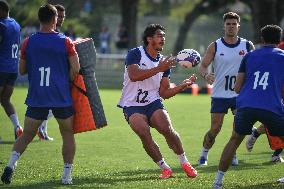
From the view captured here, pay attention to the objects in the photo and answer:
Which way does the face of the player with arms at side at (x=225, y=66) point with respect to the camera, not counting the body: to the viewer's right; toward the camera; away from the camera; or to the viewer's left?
toward the camera

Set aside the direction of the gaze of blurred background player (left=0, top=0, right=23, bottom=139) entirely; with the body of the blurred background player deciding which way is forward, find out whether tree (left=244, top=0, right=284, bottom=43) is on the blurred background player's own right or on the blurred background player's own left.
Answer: on the blurred background player's own right

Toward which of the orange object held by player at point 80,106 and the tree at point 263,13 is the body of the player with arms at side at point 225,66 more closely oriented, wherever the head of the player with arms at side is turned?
the orange object held by player

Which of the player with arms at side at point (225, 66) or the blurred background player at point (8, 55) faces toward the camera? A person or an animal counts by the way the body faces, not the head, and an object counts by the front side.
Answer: the player with arms at side

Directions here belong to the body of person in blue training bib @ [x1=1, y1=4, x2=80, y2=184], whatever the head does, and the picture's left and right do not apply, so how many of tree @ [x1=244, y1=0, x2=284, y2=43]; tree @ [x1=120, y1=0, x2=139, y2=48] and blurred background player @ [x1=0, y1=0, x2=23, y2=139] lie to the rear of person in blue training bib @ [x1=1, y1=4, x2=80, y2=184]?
0

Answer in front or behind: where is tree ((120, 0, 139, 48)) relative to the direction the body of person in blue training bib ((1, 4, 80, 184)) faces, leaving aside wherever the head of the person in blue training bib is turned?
in front

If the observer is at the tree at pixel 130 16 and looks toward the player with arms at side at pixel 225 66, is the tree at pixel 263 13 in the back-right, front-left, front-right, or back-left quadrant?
front-left

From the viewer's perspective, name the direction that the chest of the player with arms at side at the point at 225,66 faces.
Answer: toward the camera

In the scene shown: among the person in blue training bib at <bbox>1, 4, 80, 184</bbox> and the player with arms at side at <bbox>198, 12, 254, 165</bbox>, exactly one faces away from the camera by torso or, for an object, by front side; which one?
the person in blue training bib at <bbox>1, 4, 80, 184</bbox>

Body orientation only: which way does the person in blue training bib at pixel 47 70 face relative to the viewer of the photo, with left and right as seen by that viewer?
facing away from the viewer

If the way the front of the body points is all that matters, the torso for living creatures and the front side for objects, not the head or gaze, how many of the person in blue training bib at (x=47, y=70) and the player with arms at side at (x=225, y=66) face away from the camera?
1

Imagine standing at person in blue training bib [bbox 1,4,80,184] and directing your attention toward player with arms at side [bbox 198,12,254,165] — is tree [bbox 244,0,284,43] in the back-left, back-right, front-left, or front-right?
front-left

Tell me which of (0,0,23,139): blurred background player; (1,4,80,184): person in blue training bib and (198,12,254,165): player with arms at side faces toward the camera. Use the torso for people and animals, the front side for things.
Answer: (198,12,254,165): player with arms at side

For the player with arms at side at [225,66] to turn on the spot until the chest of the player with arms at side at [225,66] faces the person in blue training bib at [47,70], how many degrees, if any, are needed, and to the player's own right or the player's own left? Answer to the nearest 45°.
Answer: approximately 45° to the player's own right

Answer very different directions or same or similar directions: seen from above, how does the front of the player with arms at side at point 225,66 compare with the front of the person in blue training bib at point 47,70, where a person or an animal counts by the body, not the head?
very different directions

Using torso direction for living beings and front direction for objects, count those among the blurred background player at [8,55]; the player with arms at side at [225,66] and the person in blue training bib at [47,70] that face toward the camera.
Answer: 1

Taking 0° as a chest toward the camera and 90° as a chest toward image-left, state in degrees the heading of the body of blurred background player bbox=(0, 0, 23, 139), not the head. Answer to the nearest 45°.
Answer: approximately 135°
